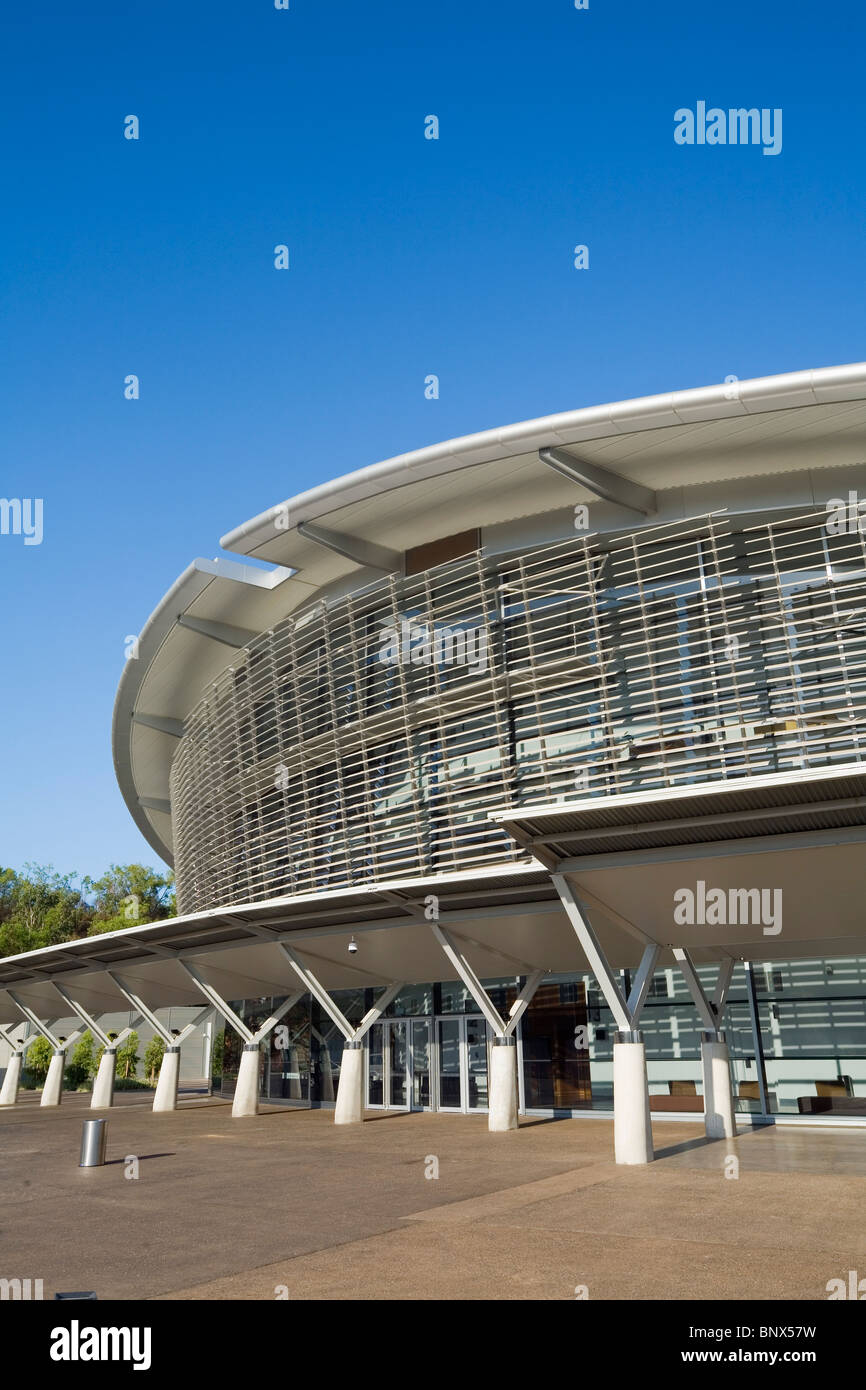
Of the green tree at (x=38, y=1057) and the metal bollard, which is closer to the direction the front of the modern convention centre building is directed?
the metal bollard

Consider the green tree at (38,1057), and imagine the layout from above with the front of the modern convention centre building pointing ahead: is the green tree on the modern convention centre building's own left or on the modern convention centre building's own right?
on the modern convention centre building's own right

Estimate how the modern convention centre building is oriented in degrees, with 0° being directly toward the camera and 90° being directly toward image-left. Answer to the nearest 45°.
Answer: approximately 45°
